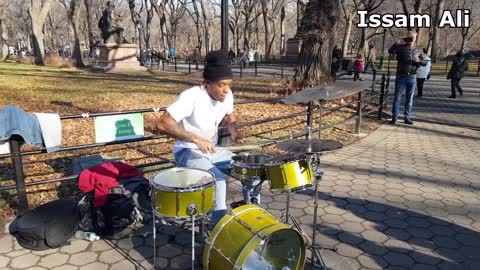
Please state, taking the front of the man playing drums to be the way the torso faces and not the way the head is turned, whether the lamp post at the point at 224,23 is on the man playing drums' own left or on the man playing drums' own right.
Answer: on the man playing drums' own left

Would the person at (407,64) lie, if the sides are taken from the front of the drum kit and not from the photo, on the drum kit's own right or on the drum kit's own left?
on the drum kit's own left

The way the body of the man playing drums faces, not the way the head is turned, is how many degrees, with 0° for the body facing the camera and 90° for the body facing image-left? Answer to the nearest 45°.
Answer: approximately 315°

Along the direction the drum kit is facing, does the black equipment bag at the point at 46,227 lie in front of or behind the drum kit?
behind

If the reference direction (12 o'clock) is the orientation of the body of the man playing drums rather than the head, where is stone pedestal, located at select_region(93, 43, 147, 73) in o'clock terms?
The stone pedestal is roughly at 7 o'clock from the man playing drums.

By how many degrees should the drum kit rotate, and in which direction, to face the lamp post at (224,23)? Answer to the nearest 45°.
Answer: approximately 135° to its left

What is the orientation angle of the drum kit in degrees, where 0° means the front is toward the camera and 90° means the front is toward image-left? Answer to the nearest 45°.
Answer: approximately 315°

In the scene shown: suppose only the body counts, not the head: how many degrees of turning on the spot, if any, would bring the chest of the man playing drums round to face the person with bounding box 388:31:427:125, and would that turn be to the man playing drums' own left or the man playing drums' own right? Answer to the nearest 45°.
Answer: approximately 90° to the man playing drums' own left

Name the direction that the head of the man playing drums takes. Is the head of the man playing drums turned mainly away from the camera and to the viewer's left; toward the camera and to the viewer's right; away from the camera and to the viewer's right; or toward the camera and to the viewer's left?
toward the camera and to the viewer's right

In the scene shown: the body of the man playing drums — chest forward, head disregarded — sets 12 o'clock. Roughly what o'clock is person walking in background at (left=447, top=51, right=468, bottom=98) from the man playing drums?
The person walking in background is roughly at 9 o'clock from the man playing drums.
